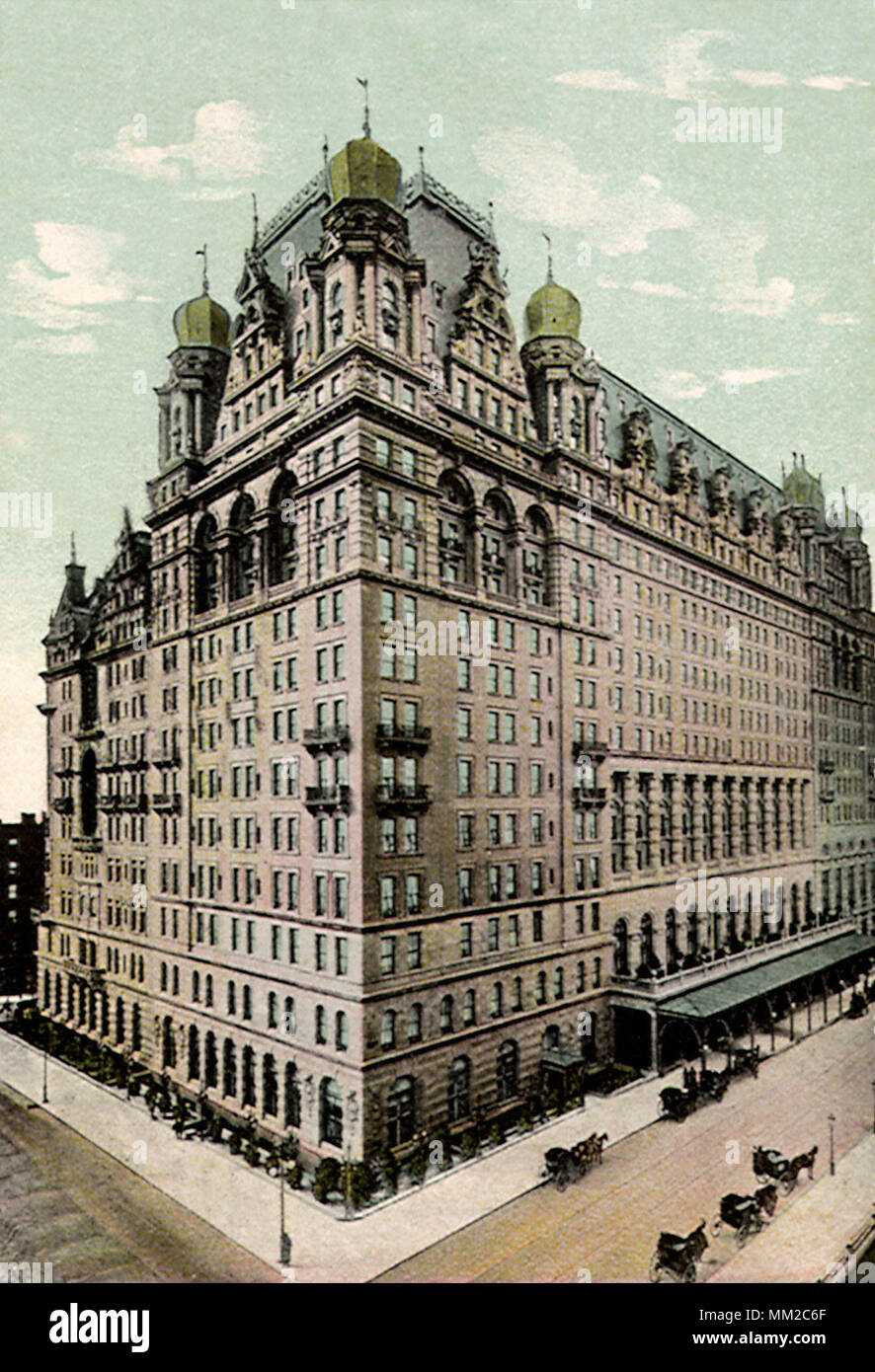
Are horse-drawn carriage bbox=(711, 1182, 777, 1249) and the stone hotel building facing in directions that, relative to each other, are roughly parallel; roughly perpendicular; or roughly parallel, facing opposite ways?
roughly perpendicular

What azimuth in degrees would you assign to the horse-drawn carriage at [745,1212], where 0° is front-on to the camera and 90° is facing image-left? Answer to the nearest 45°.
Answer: approximately 225°

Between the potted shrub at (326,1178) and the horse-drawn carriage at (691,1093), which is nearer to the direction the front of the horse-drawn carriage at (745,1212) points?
the horse-drawn carriage

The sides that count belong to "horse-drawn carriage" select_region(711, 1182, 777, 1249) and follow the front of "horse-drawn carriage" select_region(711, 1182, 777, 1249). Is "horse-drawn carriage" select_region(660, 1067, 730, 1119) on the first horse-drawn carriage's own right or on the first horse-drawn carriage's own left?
on the first horse-drawn carriage's own left

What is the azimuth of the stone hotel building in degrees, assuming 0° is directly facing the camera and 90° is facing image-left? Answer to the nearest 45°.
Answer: approximately 315°

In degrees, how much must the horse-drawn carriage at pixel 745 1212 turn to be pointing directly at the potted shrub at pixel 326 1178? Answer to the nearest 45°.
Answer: approximately 135° to its left
